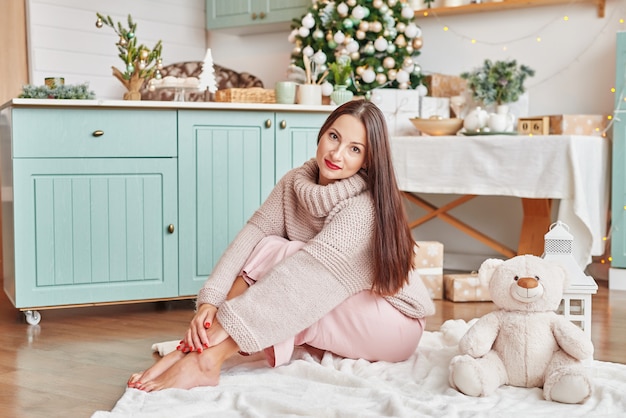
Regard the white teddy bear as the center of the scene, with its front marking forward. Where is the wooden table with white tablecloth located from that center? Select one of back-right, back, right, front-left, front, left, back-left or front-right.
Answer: back

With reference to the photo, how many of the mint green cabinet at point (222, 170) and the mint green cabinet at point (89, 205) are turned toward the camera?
2

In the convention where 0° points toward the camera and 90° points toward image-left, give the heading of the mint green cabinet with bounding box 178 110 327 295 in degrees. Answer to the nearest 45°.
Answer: approximately 0°

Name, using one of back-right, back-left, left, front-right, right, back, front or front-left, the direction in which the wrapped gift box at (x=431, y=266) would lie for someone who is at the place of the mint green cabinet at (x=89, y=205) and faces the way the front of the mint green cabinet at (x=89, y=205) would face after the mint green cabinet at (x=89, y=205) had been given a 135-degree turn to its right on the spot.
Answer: back-right

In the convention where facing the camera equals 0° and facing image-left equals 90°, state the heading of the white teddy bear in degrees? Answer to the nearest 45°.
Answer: approximately 0°

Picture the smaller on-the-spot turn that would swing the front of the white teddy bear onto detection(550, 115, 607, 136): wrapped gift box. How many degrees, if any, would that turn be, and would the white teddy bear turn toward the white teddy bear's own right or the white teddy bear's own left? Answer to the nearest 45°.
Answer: approximately 180°

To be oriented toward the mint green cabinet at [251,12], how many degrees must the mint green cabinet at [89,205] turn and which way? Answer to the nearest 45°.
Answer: approximately 135° to its left

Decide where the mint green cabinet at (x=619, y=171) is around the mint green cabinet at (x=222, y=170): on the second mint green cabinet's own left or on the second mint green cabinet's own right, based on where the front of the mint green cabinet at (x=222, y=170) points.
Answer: on the second mint green cabinet's own left
